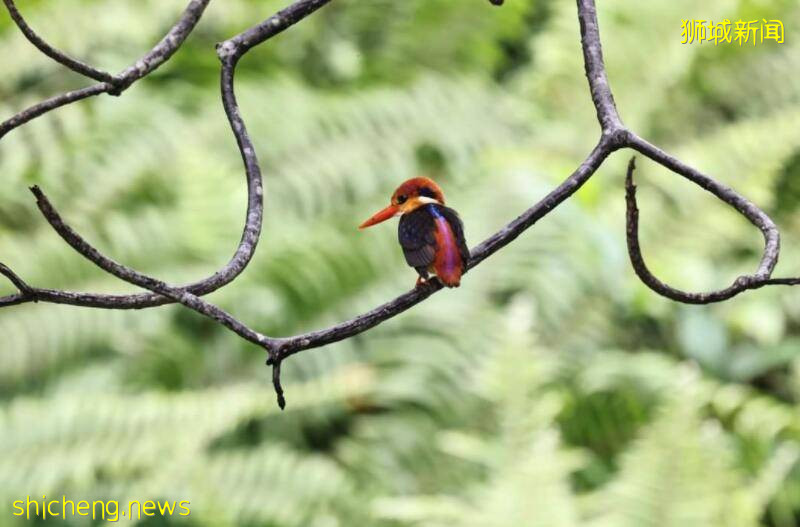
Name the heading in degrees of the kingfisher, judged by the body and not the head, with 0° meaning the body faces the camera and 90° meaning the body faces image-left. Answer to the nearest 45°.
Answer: approximately 135°
